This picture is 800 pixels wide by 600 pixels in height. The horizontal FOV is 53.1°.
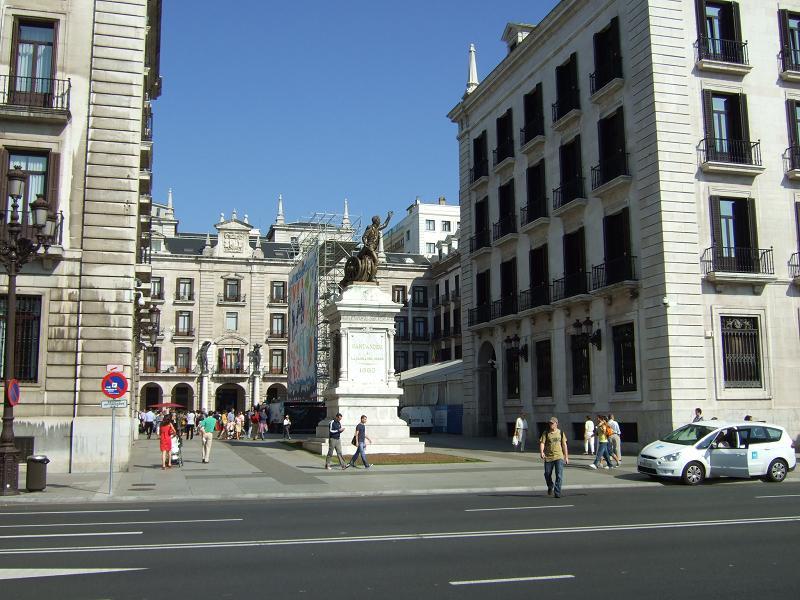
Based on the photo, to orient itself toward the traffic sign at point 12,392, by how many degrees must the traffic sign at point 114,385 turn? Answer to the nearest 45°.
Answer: approximately 90° to its right

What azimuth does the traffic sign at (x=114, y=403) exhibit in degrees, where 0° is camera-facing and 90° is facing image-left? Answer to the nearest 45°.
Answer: approximately 0°

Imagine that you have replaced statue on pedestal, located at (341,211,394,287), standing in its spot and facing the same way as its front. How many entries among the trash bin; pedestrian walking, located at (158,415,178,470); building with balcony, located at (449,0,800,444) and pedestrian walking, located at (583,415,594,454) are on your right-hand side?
2

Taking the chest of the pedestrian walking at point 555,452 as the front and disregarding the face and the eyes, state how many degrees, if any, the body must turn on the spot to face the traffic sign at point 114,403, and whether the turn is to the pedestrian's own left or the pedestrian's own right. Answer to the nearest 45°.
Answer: approximately 90° to the pedestrian's own right
